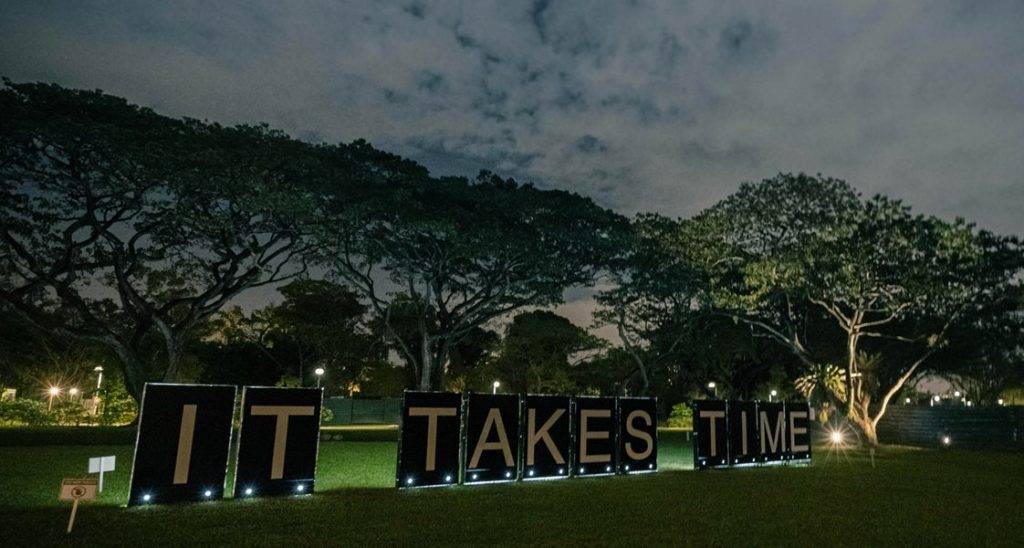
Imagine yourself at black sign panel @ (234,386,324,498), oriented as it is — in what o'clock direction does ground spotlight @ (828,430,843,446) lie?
The ground spotlight is roughly at 8 o'clock from the black sign panel.

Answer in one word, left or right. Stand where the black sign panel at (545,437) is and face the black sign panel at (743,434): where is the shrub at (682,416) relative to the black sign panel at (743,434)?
left

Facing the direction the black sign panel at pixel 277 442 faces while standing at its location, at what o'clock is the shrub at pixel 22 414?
The shrub is roughly at 5 o'clock from the black sign panel.

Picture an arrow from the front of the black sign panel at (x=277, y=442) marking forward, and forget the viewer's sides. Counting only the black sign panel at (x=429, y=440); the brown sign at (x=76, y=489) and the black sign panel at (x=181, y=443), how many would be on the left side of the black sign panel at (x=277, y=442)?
1

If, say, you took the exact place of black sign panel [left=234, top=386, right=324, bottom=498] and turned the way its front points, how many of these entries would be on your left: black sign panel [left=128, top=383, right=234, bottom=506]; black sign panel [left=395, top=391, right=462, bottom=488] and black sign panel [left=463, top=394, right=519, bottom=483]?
2

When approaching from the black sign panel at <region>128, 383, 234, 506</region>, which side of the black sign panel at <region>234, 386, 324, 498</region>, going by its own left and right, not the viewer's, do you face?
right

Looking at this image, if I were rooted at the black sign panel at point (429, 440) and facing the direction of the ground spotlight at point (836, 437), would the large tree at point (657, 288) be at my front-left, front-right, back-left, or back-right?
front-left

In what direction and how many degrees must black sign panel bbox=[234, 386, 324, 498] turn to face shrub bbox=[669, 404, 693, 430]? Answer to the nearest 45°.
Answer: approximately 135° to its left

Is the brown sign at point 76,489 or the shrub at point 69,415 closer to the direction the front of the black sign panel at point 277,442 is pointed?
the brown sign

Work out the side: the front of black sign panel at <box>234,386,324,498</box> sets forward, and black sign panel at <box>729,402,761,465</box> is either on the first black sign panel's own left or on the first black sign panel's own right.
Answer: on the first black sign panel's own left

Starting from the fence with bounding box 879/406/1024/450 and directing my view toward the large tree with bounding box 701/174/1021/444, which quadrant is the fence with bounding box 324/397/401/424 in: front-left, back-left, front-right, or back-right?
front-right

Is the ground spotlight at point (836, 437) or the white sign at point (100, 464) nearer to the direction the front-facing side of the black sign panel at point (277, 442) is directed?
the white sign

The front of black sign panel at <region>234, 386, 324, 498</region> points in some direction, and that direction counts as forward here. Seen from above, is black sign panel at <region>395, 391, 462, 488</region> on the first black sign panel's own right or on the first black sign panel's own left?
on the first black sign panel's own left

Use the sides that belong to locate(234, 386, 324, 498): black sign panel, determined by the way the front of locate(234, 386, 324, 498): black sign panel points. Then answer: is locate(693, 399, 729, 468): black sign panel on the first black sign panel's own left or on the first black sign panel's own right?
on the first black sign panel's own left

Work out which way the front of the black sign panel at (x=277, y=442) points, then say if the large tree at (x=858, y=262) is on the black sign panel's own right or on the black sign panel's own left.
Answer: on the black sign panel's own left

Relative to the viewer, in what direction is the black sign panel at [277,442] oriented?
toward the camera

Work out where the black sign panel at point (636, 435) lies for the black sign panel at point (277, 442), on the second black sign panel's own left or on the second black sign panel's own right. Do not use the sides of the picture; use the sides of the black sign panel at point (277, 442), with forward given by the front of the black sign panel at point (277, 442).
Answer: on the second black sign panel's own left
